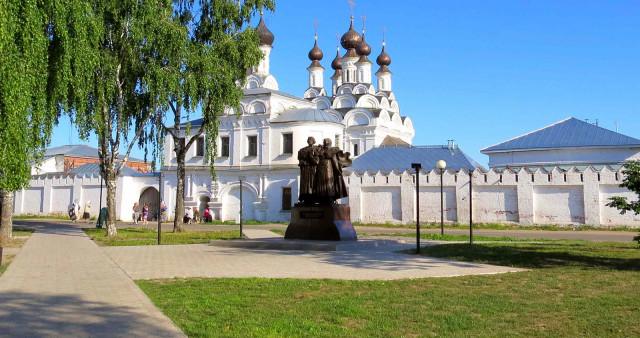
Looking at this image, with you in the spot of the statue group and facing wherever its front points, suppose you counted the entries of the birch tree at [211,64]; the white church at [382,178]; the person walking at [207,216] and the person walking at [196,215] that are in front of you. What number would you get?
0

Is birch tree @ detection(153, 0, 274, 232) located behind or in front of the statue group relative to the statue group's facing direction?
behind

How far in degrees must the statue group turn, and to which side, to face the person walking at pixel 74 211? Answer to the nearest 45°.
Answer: approximately 135° to its right

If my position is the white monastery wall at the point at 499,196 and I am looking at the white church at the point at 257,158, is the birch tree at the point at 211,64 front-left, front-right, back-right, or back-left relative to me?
front-left

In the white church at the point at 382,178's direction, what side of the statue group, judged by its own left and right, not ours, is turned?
back

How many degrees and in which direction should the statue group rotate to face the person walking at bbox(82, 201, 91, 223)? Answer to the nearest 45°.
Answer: approximately 135° to its right

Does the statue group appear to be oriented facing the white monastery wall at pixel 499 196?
no

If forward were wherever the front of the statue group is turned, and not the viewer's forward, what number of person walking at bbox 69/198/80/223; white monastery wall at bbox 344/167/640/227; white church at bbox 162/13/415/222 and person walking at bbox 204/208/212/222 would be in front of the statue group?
0

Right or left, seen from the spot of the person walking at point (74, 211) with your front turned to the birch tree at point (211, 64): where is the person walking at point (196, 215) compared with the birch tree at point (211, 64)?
left

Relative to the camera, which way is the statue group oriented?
toward the camera

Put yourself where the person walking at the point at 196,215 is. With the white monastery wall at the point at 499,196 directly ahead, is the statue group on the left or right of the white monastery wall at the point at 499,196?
right

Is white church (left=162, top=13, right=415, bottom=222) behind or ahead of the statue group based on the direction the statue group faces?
behind

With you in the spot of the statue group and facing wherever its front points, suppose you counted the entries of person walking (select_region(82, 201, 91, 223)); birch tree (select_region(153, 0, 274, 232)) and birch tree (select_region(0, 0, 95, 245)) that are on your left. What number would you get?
0

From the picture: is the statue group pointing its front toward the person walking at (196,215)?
no

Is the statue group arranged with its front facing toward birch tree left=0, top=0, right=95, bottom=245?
no

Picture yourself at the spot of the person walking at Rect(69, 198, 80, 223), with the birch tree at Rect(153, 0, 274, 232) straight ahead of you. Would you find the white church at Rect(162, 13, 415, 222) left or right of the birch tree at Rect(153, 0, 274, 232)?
left

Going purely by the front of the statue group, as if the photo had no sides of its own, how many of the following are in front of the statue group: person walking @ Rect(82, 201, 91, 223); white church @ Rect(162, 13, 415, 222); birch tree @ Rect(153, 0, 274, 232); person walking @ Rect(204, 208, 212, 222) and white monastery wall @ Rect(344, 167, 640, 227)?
0
